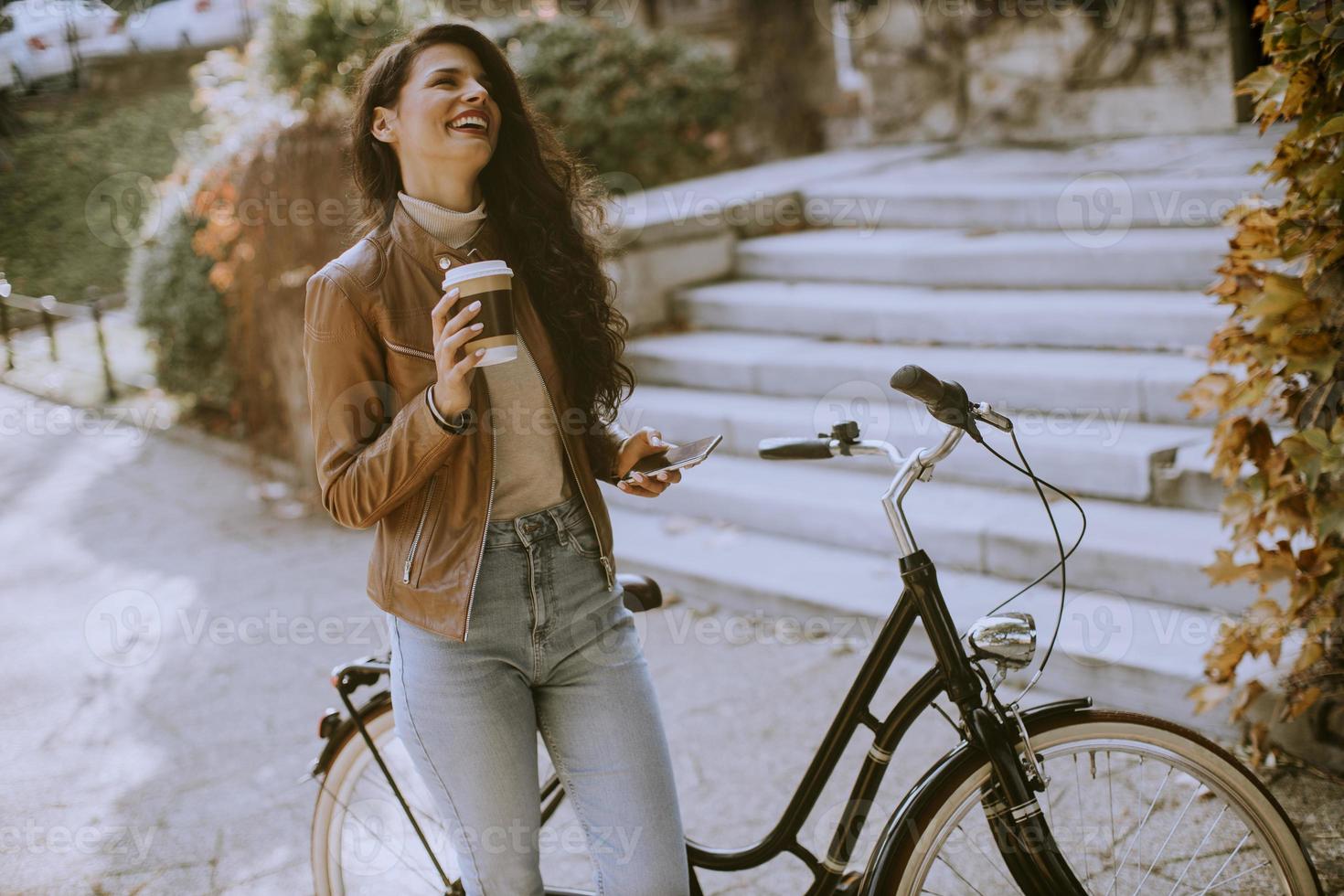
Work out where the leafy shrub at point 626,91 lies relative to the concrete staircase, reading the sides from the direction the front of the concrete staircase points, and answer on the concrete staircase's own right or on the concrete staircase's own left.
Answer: on the concrete staircase's own right

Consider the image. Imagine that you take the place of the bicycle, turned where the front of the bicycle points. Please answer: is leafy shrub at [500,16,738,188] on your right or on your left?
on your left

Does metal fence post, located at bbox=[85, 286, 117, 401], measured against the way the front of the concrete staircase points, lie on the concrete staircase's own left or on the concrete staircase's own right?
on the concrete staircase's own right

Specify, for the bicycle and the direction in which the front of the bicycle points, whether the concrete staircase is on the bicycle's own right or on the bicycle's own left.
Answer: on the bicycle's own left

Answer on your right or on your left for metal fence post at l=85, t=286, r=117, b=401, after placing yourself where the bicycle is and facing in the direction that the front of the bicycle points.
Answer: on your left

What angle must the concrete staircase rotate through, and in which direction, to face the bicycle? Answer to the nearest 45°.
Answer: approximately 45° to its left

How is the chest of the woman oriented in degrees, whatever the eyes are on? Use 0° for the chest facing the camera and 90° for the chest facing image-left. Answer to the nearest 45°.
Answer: approximately 315°

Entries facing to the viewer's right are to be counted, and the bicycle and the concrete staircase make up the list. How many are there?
1

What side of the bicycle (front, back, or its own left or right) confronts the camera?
right

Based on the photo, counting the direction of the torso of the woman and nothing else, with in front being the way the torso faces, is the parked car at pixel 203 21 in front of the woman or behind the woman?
behind

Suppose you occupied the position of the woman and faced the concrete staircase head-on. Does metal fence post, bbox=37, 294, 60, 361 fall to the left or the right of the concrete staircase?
left
